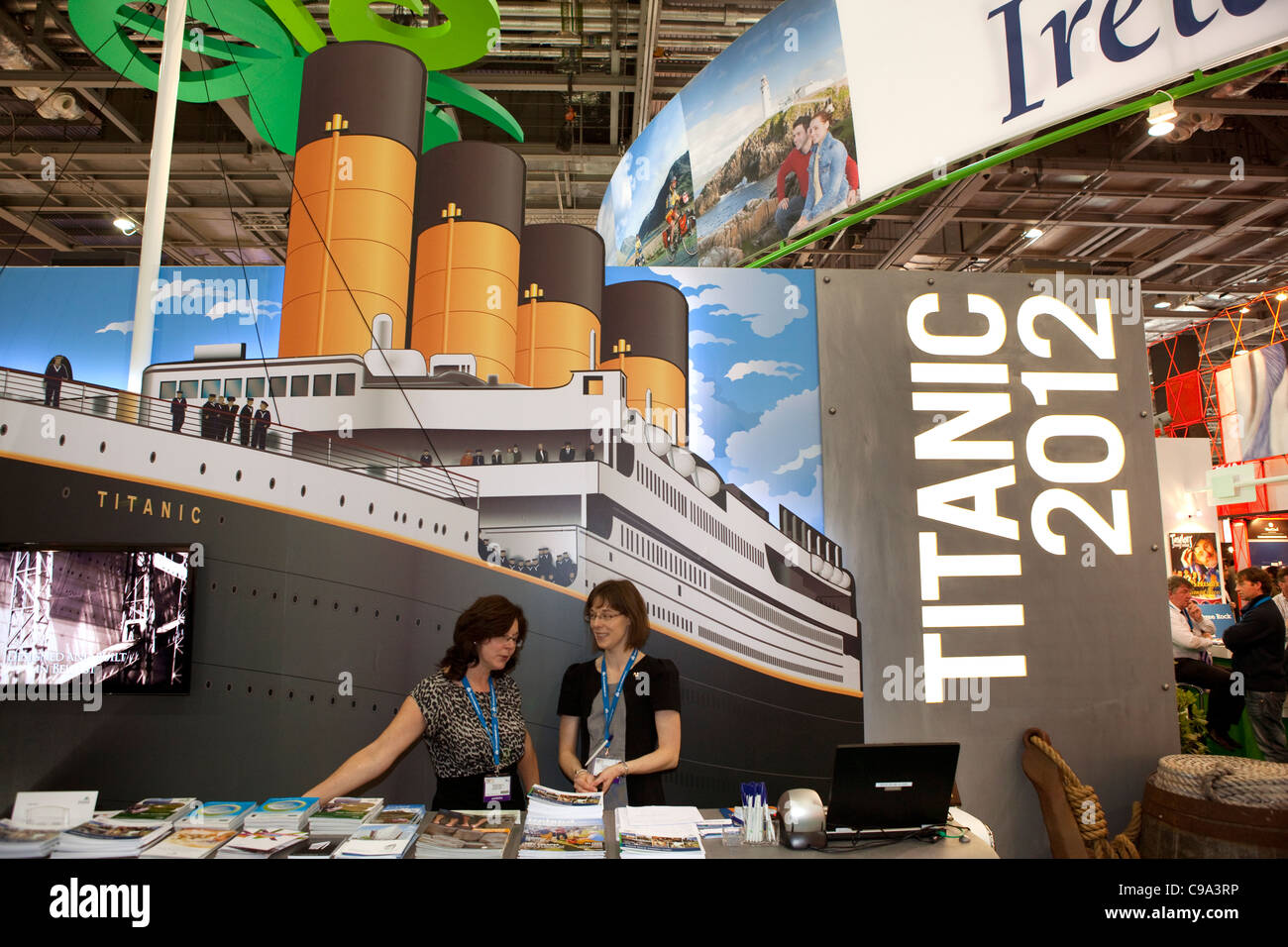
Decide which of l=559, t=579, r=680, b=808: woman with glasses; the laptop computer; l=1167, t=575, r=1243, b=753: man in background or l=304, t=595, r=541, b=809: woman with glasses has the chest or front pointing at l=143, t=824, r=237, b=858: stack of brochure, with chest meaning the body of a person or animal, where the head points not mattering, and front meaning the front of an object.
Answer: l=559, t=579, r=680, b=808: woman with glasses

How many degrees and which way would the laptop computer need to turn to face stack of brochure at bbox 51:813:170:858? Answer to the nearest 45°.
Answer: approximately 90° to its left

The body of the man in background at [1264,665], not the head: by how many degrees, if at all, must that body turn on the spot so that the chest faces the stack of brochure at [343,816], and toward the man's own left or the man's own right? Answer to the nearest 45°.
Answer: approximately 90° to the man's own left

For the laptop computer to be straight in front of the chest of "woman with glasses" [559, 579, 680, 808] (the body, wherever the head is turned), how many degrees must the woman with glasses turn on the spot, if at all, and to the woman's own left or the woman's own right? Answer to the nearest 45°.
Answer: approximately 90° to the woman's own left

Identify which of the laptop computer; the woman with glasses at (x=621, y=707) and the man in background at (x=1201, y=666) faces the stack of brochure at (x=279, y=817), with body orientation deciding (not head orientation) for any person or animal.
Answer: the woman with glasses

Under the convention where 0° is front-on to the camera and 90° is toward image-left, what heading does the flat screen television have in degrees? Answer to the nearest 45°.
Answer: approximately 0°

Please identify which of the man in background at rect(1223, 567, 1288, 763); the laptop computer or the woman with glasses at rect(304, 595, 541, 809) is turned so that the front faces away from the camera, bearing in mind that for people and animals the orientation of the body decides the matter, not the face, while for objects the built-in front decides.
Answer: the laptop computer

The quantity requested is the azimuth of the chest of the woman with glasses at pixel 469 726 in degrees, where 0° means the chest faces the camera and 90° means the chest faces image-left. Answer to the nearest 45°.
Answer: approximately 315°

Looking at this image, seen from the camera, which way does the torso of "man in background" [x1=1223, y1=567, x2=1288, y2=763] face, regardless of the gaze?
to the viewer's left

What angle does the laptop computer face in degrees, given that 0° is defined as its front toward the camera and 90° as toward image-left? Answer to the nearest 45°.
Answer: approximately 180°

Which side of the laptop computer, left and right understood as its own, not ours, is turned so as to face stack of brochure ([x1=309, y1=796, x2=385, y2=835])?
left

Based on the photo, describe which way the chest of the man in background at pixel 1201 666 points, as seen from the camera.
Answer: to the viewer's right
